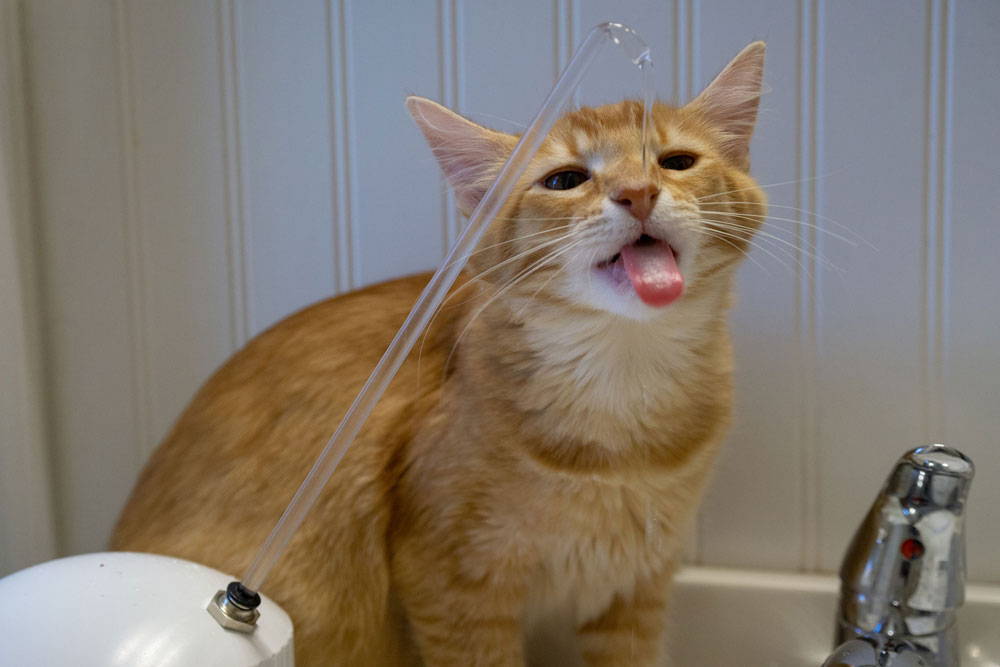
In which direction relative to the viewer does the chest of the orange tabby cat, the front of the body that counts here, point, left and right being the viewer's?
facing the viewer and to the right of the viewer
